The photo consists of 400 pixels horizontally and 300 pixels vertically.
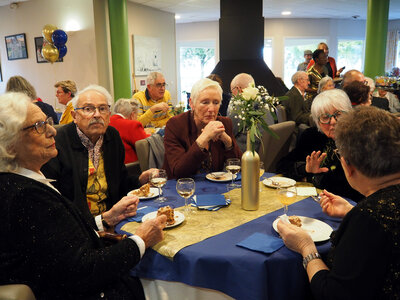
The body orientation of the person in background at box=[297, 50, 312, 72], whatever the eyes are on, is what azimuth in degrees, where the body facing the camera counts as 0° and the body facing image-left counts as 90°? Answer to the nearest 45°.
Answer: approximately 315°

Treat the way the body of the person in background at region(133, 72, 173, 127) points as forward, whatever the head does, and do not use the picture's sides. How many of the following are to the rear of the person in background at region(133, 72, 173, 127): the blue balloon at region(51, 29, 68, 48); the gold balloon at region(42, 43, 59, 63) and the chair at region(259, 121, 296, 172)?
2

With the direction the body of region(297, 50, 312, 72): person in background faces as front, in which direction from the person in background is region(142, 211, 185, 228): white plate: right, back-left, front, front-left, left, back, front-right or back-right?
front-right

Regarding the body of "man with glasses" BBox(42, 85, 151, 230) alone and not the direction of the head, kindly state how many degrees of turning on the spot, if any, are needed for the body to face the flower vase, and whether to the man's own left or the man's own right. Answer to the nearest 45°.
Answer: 0° — they already face it

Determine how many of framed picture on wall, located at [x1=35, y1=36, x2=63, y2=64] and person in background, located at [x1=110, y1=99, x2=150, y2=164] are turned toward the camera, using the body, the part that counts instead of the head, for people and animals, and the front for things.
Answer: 1

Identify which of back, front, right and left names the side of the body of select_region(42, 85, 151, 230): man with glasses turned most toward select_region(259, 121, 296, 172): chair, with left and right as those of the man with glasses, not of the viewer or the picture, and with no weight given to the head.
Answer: left

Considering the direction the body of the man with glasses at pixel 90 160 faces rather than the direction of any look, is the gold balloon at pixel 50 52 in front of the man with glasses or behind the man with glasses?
behind
